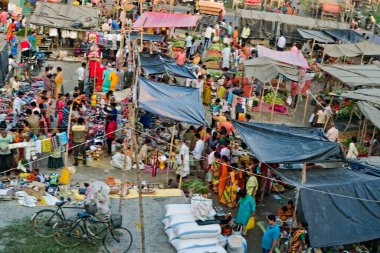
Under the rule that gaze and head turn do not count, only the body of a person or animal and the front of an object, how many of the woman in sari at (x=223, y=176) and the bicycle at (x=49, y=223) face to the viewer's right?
1

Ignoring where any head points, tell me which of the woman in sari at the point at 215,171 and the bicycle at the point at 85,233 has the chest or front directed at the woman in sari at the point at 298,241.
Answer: the bicycle

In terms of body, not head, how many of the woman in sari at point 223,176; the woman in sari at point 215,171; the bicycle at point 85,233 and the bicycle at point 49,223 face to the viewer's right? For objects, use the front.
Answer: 2

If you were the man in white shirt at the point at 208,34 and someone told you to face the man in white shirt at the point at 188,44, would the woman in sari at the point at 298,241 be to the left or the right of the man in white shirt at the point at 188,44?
left

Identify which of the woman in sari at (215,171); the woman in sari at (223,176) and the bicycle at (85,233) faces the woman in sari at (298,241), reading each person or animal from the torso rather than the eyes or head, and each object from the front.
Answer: the bicycle

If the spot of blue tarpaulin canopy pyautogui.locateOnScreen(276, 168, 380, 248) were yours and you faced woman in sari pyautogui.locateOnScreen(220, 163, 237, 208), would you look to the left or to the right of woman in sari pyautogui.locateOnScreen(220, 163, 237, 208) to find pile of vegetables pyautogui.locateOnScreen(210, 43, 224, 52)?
right

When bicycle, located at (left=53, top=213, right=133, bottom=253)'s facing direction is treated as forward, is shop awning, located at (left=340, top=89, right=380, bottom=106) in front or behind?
in front

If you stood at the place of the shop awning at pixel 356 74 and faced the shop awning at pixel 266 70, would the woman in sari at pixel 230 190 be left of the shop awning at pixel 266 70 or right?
left

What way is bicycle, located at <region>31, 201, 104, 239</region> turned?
to the viewer's right

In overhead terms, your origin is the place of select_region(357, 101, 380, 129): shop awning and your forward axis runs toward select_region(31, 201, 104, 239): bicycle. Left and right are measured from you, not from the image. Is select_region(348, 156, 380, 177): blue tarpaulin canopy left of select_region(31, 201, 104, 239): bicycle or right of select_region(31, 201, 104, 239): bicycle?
left

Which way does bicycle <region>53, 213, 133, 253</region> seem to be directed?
to the viewer's right

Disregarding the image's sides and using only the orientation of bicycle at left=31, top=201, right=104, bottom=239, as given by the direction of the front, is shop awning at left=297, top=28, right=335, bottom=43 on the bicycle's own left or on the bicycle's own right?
on the bicycle's own left
